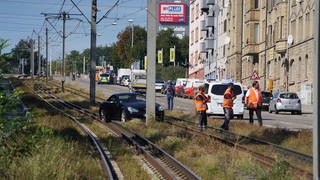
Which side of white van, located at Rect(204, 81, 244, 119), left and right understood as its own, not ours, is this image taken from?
back

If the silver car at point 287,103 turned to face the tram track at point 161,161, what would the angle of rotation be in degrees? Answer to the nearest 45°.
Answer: approximately 135° to its left

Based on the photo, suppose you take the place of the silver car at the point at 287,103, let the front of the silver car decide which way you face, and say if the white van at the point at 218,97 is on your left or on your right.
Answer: on your left

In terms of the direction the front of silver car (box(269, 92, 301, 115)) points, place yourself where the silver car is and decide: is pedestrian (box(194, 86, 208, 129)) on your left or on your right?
on your left

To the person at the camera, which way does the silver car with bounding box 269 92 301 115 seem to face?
facing away from the viewer and to the left of the viewer

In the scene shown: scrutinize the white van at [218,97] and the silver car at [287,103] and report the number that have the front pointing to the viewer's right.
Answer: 0

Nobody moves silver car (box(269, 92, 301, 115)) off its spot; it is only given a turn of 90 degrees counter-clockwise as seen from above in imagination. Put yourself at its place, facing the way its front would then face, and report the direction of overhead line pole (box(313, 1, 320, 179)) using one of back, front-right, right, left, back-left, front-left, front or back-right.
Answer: front-left
